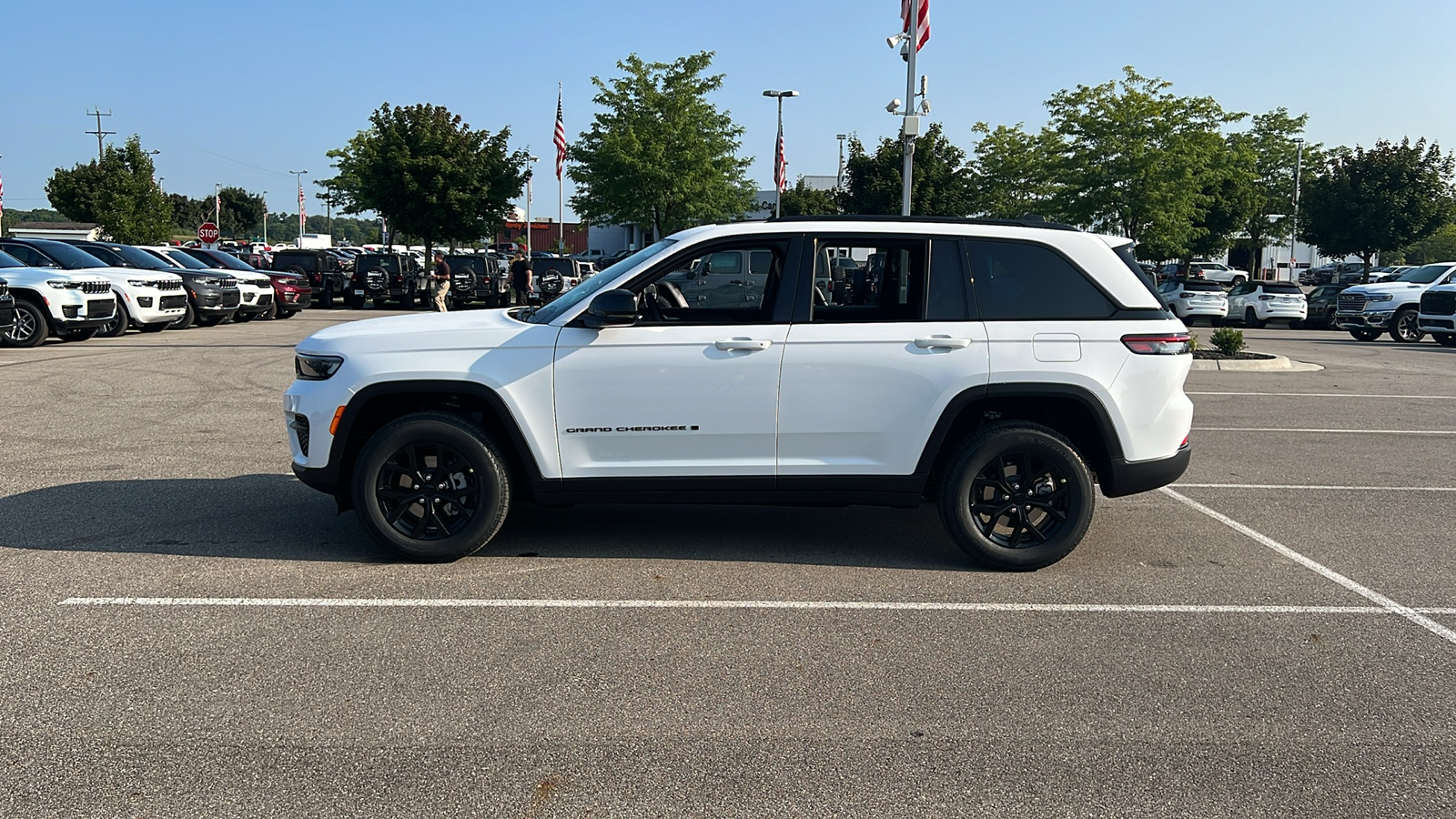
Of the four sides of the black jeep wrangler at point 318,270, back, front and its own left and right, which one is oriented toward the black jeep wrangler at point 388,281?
right

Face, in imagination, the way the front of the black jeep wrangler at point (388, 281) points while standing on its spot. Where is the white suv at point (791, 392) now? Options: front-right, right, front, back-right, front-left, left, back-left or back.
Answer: back-right

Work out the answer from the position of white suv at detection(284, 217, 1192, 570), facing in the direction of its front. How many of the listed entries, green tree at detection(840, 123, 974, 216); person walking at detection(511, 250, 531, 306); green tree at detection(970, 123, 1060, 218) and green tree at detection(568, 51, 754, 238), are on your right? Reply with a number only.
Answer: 4

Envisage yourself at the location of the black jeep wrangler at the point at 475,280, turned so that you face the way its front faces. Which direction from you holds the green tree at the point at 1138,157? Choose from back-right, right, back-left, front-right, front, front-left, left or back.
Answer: front-right

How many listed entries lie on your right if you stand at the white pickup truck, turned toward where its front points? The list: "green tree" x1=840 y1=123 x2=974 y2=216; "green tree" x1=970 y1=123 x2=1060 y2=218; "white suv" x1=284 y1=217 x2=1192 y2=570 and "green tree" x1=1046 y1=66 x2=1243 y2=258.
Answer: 3

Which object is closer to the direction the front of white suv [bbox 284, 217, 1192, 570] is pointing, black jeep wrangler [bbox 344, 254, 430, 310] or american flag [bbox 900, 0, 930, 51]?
the black jeep wrangler

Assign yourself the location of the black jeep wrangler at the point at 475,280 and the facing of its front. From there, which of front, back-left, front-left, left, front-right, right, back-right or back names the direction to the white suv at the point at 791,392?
back-right

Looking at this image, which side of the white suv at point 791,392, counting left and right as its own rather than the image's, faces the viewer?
left

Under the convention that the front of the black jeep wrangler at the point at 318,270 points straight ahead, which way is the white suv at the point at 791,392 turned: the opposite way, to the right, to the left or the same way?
to the left

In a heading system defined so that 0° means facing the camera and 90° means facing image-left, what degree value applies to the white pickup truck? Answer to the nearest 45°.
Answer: approximately 45°

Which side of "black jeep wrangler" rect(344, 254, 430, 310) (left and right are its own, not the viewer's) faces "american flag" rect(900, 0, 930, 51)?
right

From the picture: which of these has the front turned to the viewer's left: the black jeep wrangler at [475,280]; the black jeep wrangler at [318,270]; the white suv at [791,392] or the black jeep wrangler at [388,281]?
the white suv
